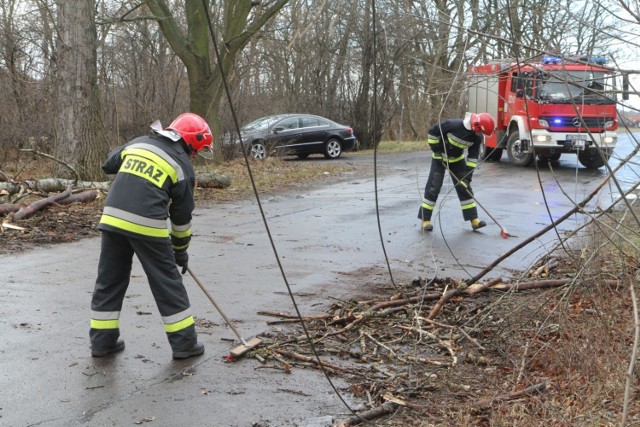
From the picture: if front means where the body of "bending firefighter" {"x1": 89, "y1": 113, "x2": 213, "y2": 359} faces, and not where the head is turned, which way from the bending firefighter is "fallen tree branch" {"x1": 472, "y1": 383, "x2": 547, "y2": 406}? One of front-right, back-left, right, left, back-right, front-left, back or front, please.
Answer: right

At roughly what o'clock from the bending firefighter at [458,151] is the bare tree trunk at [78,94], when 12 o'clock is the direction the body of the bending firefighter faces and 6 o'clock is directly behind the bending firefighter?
The bare tree trunk is roughly at 5 o'clock from the bending firefighter.

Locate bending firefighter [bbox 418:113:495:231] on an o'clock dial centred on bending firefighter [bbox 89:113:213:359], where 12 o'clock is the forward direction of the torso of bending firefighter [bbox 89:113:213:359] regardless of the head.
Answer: bending firefighter [bbox 418:113:495:231] is roughly at 12 o'clock from bending firefighter [bbox 89:113:213:359].

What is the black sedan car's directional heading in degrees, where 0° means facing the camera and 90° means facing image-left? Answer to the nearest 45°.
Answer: approximately 45°

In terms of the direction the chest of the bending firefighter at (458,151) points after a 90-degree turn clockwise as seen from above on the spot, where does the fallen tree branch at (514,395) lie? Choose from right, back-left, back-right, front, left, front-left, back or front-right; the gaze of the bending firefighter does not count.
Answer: front-left

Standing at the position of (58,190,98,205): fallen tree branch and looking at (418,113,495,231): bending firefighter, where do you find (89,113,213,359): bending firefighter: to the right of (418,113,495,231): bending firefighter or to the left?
right

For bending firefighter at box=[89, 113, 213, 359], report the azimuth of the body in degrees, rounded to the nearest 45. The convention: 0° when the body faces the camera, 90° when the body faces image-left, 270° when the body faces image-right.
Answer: approximately 225°

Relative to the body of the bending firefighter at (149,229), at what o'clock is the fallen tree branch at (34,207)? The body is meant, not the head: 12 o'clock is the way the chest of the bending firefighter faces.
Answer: The fallen tree branch is roughly at 10 o'clock from the bending firefighter.

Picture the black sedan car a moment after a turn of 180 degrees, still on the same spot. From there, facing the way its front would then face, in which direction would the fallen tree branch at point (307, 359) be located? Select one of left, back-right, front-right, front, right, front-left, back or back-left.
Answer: back-right

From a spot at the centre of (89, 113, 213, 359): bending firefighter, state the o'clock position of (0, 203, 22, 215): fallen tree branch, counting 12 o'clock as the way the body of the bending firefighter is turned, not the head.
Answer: The fallen tree branch is roughly at 10 o'clock from the bending firefighter.

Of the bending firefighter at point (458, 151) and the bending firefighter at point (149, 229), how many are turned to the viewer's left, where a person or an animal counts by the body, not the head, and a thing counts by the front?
0
